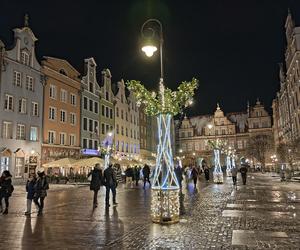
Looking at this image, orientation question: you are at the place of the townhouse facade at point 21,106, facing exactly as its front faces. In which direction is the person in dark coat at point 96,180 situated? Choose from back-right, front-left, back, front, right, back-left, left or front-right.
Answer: front-right

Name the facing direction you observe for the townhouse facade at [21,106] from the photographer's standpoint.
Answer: facing the viewer and to the right of the viewer

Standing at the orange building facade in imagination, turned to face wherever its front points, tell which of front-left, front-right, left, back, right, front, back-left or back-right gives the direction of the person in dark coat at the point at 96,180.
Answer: front-right

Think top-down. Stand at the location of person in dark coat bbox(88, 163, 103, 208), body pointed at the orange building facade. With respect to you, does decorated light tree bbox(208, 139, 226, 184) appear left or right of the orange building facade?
right

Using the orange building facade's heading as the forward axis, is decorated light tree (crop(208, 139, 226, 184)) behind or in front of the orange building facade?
in front

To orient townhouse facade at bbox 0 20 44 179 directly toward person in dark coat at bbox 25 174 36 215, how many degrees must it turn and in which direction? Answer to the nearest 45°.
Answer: approximately 45° to its right

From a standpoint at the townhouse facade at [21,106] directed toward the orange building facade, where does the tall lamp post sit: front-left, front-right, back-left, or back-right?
back-right

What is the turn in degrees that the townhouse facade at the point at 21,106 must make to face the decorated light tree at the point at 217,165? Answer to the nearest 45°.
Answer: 0° — it already faces it

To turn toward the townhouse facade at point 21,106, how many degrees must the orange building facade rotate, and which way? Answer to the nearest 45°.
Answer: approximately 90° to its right

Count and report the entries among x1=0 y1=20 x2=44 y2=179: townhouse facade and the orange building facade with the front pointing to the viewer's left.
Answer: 0

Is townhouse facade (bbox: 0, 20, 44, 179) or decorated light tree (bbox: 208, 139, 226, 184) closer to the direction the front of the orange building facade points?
the decorated light tree

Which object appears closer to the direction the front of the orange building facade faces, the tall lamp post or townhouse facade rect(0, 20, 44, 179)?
the tall lamp post

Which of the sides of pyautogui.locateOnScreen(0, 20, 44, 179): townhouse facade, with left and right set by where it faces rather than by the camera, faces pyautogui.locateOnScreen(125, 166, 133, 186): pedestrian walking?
front

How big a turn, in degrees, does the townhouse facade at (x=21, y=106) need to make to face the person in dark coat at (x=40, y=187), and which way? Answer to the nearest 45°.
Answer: approximately 45° to its right

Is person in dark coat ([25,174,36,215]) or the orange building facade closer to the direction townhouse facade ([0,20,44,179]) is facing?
the person in dark coat
